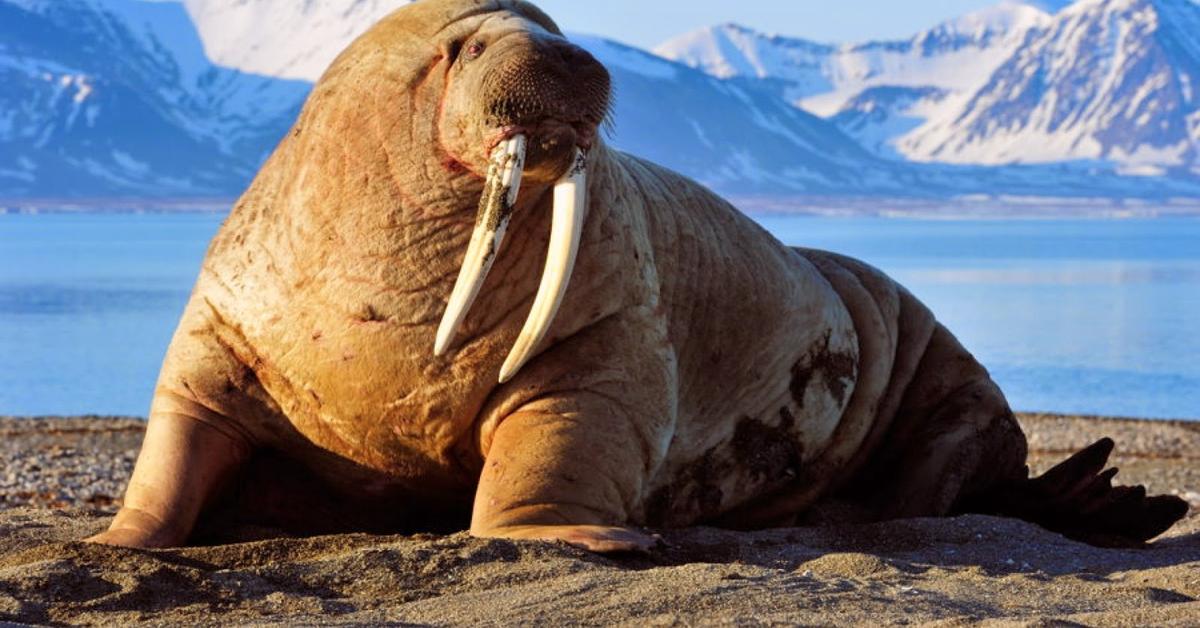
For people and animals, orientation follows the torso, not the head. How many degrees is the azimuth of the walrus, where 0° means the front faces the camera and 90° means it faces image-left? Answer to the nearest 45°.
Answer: approximately 45°
